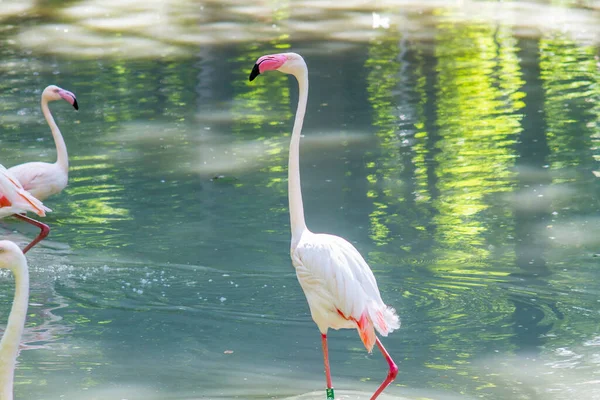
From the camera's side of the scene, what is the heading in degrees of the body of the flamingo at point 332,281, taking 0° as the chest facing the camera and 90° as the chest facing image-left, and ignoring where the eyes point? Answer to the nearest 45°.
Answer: approximately 90°

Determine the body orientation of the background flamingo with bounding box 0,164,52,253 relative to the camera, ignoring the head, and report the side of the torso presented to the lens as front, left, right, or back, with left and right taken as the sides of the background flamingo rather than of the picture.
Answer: left

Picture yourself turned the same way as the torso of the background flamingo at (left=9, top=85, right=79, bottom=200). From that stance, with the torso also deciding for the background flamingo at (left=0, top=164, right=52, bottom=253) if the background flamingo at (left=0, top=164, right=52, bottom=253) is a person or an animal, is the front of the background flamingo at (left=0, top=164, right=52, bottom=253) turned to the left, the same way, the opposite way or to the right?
the opposite way

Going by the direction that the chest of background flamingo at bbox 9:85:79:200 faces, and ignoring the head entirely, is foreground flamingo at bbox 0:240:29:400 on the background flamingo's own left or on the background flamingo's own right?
on the background flamingo's own right

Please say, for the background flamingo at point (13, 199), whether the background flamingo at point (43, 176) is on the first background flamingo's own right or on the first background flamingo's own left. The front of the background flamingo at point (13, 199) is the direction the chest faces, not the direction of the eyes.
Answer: on the first background flamingo's own right

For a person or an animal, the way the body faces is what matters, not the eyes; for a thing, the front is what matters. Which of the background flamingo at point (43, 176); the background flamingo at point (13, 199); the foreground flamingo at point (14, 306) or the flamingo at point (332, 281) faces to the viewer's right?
the background flamingo at point (43, 176)

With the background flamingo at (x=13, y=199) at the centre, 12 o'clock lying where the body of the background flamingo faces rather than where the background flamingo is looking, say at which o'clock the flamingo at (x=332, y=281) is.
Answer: The flamingo is roughly at 8 o'clock from the background flamingo.

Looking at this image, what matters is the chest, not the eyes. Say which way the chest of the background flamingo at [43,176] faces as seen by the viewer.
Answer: to the viewer's right

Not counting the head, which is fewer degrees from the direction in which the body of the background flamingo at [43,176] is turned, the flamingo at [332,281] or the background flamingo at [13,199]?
the flamingo
